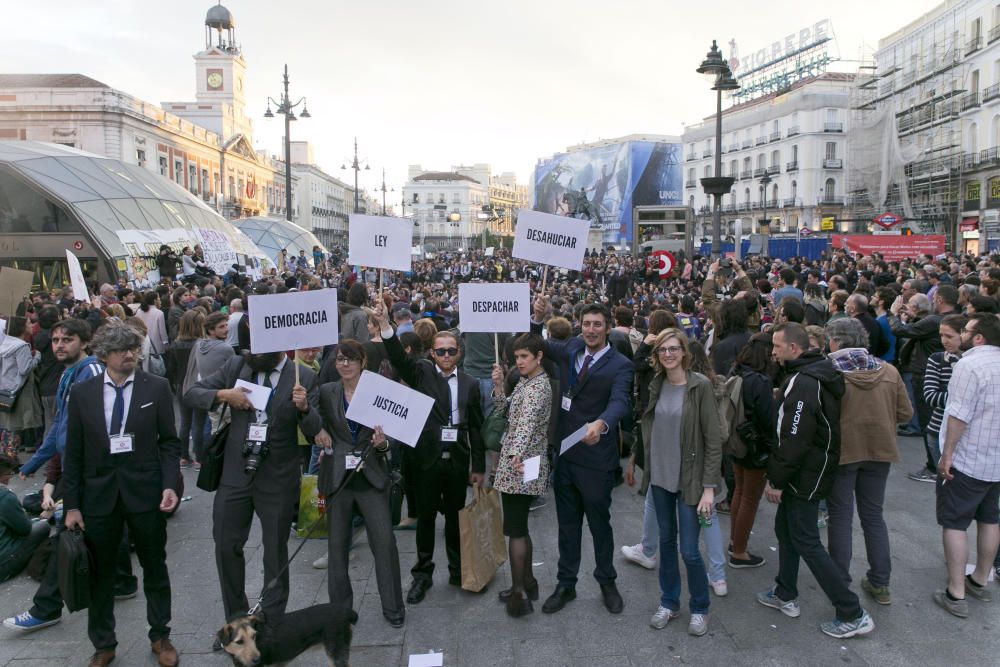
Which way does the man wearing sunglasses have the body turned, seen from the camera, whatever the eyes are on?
toward the camera

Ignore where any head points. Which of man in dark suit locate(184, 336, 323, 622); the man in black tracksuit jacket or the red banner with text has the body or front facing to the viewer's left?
the man in black tracksuit jacket

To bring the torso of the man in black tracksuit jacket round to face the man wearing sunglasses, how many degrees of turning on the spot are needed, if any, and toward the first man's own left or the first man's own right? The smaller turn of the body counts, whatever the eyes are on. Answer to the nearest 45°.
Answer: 0° — they already face them

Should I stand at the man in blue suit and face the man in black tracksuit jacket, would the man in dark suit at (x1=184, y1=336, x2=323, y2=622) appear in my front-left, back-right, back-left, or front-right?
back-right

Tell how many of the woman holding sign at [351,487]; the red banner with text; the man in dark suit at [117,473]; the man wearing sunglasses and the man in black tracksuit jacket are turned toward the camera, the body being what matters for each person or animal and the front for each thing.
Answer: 4

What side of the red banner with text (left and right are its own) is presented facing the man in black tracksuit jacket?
front

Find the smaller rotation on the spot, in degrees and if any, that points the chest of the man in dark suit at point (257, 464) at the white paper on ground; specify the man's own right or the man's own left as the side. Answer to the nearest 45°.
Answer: approximately 45° to the man's own left

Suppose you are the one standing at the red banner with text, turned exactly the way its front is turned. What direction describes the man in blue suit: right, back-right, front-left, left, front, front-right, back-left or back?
front

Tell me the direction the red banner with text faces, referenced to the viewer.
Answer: facing the viewer

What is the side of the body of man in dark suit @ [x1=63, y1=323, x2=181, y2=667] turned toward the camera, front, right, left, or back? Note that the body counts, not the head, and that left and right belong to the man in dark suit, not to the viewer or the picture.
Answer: front

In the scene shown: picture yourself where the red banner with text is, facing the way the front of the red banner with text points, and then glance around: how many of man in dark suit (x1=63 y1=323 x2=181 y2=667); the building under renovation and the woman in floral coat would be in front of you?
2

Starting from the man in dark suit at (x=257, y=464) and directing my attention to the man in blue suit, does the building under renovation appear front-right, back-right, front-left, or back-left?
front-left

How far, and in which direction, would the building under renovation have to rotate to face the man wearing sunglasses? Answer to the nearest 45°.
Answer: approximately 45° to its left

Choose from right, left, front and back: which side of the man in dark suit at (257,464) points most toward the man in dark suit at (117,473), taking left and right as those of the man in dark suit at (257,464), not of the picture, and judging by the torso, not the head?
right

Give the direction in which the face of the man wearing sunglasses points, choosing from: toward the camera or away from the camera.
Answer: toward the camera

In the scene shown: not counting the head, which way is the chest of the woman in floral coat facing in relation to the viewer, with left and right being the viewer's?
facing the viewer and to the left of the viewer
